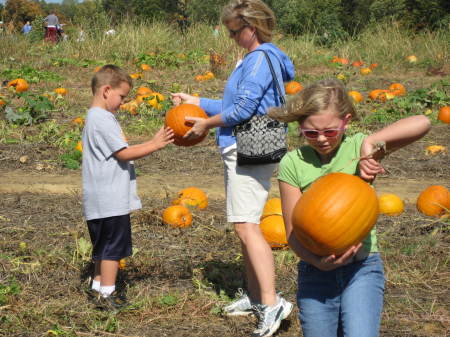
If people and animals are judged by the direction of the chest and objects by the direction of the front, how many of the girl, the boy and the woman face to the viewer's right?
1

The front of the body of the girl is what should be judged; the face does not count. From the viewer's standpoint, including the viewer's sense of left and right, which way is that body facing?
facing the viewer

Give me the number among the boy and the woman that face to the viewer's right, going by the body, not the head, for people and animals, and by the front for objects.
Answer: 1

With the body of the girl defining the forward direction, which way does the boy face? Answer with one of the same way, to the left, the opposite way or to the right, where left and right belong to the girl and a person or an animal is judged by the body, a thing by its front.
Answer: to the left

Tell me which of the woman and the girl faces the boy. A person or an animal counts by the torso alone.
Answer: the woman

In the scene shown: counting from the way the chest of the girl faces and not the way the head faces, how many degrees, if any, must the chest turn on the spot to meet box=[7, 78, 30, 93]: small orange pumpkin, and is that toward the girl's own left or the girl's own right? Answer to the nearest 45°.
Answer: approximately 135° to the girl's own right

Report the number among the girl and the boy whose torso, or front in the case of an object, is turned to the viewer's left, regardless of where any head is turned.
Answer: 0

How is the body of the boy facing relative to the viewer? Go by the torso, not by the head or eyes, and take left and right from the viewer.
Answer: facing to the right of the viewer

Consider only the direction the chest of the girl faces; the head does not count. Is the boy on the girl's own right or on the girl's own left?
on the girl's own right

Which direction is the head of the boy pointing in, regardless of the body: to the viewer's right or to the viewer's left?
to the viewer's right

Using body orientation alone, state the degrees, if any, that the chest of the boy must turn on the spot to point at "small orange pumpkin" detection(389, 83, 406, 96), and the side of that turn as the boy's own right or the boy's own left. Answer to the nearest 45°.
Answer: approximately 45° to the boy's own left

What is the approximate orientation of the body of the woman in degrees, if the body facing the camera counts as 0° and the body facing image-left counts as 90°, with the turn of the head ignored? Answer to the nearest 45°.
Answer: approximately 90°

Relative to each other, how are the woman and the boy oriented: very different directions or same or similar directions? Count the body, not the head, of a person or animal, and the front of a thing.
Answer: very different directions

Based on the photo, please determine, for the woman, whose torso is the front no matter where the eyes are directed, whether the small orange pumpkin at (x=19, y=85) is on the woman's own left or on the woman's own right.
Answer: on the woman's own right

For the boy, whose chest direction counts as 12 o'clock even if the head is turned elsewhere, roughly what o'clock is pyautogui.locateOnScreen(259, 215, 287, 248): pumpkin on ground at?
The pumpkin on ground is roughly at 11 o'clock from the boy.
